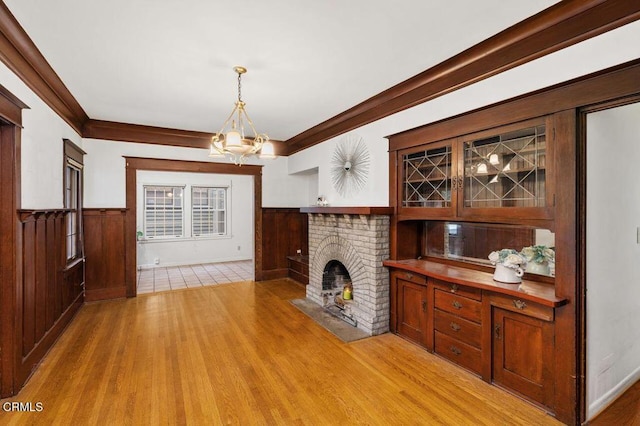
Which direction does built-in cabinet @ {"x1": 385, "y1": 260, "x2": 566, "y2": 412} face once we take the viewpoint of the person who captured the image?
facing the viewer and to the left of the viewer

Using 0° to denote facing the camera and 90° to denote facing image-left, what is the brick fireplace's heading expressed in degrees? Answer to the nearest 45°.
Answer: approximately 45°

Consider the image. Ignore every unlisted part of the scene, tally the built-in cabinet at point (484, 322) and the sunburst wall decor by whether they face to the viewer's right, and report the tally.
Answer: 0

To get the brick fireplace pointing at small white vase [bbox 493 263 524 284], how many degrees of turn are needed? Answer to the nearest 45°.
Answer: approximately 90° to its left

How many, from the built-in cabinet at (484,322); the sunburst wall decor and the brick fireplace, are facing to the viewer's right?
0

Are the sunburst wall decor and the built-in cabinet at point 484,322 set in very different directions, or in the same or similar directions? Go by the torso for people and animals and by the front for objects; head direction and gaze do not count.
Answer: same or similar directions

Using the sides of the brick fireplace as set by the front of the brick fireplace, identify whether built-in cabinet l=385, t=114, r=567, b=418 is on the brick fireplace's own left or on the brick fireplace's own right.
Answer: on the brick fireplace's own left

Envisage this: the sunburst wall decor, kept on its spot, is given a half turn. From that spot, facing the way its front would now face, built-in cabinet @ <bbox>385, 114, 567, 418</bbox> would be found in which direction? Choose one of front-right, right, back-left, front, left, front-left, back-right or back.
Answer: right
